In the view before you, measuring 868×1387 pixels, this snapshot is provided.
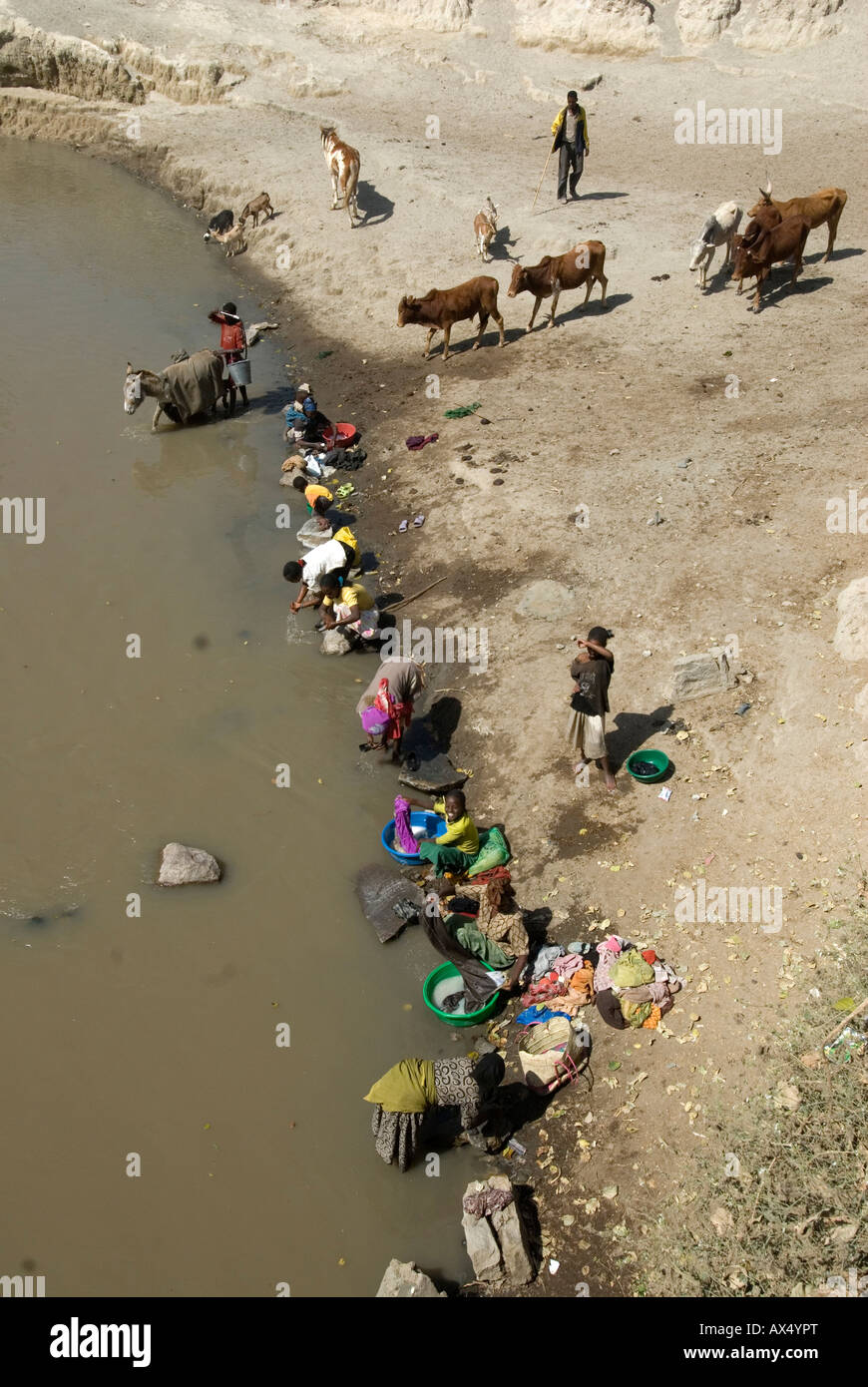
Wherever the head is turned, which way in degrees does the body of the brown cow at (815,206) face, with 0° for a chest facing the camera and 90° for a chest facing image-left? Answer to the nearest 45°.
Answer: approximately 90°

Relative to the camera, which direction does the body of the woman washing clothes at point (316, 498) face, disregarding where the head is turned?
to the viewer's left

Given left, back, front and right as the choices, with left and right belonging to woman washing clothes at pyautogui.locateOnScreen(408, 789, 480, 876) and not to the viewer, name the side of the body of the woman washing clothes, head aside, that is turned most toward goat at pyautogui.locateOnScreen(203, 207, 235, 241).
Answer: right

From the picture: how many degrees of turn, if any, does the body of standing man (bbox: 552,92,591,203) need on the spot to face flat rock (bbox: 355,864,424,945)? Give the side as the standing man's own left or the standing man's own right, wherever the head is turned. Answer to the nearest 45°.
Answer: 0° — they already face it

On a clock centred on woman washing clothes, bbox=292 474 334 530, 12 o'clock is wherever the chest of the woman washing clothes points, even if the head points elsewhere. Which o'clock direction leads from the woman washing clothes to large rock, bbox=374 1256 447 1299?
The large rock is roughly at 9 o'clock from the woman washing clothes.
